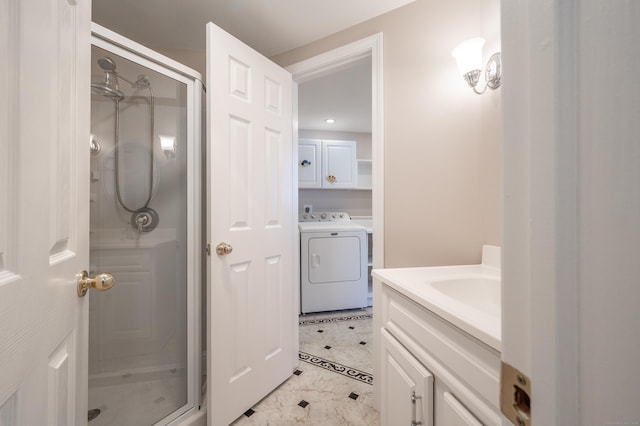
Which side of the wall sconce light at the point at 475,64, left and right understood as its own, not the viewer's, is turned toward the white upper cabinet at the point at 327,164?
right

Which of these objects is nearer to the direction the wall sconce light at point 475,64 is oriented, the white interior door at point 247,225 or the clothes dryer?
the white interior door

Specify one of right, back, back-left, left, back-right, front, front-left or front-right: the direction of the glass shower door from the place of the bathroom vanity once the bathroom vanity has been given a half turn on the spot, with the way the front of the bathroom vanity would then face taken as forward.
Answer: back-left

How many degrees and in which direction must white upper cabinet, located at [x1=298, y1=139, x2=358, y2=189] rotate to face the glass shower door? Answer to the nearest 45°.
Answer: approximately 45° to its right

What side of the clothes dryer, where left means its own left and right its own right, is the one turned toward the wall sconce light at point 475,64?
front

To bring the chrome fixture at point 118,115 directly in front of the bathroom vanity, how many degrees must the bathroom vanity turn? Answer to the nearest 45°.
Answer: approximately 45° to its right

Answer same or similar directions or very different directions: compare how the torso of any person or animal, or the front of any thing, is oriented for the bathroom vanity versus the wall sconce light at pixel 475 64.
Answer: same or similar directions

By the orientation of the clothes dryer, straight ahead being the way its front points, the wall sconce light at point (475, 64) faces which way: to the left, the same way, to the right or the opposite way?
to the right

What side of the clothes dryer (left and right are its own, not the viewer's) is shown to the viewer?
front

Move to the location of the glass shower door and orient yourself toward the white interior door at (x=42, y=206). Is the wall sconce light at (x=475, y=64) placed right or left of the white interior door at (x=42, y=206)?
left

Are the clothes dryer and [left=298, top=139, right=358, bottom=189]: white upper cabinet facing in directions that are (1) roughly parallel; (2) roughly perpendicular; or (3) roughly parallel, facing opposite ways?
roughly parallel

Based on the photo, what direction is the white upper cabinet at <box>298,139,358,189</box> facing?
toward the camera

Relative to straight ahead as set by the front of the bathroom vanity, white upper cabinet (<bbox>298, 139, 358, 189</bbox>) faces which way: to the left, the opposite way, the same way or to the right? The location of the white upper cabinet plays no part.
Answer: to the left

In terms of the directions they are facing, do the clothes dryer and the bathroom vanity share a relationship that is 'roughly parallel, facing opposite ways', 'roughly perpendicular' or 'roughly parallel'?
roughly perpendicular

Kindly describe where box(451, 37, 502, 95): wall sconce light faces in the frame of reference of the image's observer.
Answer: facing the viewer and to the left of the viewer

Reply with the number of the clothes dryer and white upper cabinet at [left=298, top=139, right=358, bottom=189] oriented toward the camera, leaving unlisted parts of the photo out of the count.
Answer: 2

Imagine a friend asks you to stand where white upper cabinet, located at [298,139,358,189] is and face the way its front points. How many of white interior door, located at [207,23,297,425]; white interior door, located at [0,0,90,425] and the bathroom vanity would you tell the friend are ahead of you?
3

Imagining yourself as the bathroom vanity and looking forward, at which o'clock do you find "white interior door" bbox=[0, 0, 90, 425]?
The white interior door is roughly at 12 o'clock from the bathroom vanity.

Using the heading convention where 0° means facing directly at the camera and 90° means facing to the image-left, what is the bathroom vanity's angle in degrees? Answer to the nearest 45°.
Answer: approximately 45°

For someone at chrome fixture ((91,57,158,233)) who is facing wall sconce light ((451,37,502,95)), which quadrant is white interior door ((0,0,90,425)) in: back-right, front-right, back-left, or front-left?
front-right
